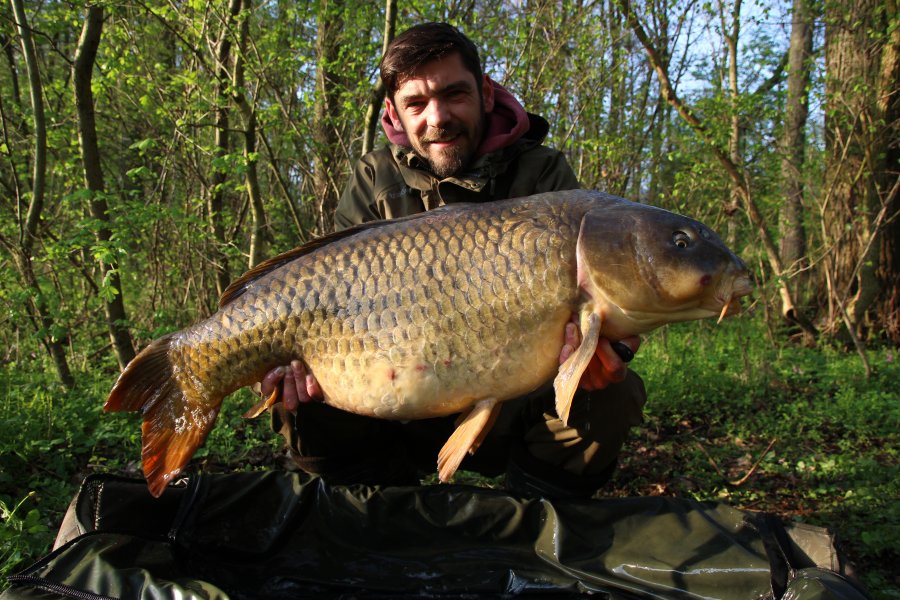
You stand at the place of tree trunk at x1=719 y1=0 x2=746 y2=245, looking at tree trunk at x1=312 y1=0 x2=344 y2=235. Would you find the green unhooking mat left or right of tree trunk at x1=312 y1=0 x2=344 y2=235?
left

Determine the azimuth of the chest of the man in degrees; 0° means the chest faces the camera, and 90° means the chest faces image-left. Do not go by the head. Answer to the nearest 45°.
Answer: approximately 0°

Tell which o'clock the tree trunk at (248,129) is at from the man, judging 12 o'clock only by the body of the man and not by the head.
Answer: The tree trunk is roughly at 5 o'clock from the man.

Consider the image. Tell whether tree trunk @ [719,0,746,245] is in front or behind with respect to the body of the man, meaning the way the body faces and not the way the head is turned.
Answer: behind

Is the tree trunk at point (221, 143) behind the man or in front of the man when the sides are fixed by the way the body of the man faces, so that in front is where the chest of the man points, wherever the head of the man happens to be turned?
behind

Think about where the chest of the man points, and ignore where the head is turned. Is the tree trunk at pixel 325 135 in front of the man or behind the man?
behind

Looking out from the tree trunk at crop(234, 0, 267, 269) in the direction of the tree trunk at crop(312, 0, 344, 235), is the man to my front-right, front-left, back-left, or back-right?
back-right
